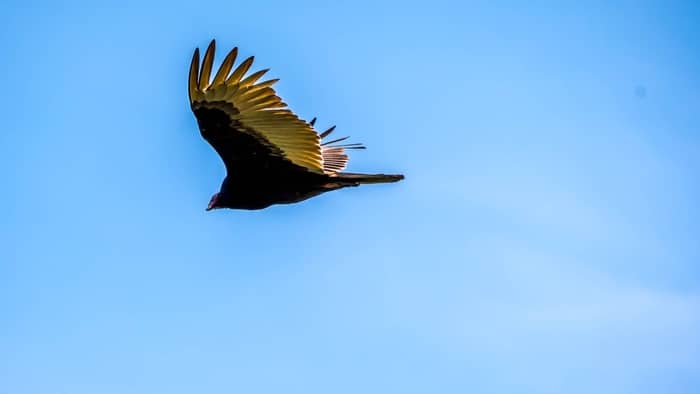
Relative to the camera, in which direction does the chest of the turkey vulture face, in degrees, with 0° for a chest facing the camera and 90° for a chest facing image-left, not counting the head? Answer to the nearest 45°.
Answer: approximately 90°
